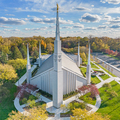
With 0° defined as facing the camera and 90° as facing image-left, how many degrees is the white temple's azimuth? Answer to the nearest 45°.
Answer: approximately 0°
